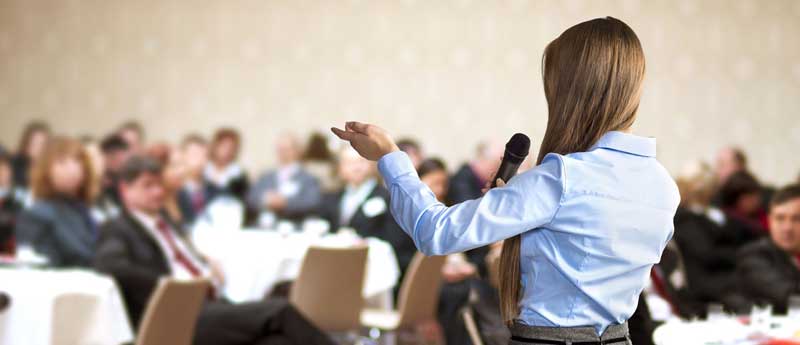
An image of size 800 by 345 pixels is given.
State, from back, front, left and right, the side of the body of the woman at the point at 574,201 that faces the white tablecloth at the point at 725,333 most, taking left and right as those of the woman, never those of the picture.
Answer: right

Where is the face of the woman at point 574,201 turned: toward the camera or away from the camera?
away from the camera

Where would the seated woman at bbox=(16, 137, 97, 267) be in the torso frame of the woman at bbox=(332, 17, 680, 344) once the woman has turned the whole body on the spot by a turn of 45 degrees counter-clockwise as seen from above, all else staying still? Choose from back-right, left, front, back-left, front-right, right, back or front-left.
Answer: front-right

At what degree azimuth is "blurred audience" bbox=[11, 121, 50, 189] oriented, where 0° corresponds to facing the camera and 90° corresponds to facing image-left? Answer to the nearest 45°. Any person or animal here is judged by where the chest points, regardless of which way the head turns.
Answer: approximately 315°

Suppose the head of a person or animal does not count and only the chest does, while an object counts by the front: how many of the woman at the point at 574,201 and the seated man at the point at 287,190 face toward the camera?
1

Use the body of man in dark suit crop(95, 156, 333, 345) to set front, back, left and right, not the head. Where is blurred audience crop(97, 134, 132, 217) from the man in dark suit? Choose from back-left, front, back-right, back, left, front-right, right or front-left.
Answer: back-left

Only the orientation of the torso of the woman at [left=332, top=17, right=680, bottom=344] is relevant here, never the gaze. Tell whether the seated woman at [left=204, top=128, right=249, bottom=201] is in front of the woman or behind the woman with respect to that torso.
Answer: in front

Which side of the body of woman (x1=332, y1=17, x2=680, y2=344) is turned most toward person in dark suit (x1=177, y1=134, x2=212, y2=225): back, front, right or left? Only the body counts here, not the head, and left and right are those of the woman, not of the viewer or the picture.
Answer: front

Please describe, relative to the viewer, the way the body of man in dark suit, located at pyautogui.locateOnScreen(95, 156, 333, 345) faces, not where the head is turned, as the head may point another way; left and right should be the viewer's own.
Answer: facing the viewer and to the right of the viewer

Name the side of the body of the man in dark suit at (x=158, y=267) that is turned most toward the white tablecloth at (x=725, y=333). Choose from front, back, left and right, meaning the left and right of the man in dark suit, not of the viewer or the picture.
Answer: front

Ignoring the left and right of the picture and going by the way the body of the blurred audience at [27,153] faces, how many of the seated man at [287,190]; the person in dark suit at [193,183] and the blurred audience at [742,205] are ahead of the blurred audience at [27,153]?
3

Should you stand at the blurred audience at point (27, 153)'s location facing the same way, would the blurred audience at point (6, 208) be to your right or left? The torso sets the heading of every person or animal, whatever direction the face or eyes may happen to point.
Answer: on your right

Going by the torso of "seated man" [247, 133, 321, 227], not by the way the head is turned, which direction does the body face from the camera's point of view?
toward the camera

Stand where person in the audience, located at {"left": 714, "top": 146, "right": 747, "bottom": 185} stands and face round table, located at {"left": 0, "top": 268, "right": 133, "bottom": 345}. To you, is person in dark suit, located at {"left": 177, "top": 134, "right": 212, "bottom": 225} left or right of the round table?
right

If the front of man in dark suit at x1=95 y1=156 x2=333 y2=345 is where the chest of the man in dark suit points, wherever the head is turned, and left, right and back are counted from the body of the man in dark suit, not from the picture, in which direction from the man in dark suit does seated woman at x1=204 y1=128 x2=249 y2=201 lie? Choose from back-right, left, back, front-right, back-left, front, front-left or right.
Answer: back-left
